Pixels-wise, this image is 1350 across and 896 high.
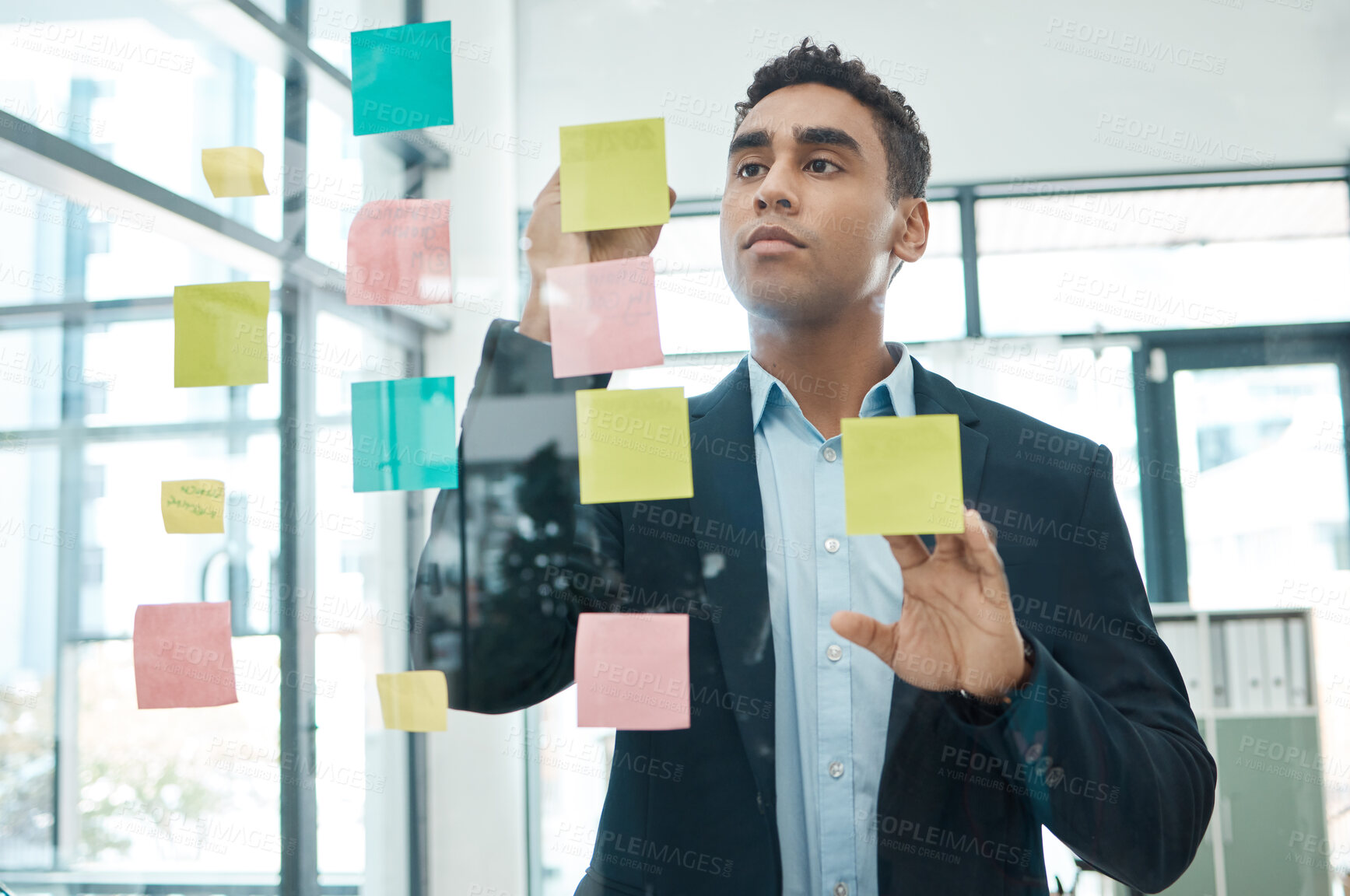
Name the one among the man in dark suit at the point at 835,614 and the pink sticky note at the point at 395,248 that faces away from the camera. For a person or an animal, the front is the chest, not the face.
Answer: the pink sticky note

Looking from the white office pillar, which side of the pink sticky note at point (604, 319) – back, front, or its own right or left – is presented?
front

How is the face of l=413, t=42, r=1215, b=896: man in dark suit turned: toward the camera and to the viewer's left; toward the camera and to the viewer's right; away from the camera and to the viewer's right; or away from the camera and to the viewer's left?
toward the camera and to the viewer's left

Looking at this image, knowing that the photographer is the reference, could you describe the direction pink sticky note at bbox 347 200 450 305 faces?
facing away from the viewer

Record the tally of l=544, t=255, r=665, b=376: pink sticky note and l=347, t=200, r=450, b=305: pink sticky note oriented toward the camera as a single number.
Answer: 0

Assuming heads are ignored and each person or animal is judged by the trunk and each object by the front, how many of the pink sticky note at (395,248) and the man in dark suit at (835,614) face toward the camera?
1

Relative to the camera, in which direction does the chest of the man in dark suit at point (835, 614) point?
toward the camera

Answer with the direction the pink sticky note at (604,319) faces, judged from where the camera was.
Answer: facing away from the viewer

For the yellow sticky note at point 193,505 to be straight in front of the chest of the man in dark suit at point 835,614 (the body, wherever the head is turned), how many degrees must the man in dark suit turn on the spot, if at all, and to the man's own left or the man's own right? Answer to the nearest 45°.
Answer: approximately 90° to the man's own right
